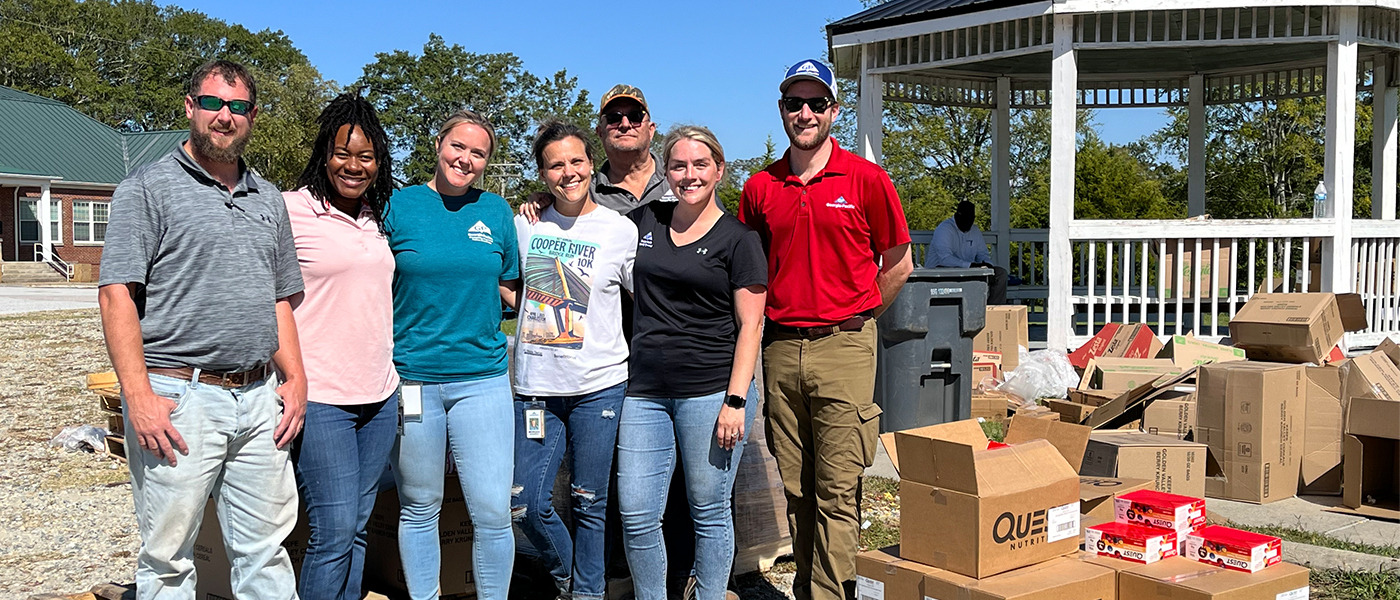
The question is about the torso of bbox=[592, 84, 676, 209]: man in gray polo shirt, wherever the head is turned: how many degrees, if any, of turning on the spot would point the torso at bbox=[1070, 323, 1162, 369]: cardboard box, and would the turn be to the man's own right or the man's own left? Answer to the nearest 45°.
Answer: approximately 135° to the man's own left

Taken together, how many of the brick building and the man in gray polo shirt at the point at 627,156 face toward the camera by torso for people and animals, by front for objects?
2

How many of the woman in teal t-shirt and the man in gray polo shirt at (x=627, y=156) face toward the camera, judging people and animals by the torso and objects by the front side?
2

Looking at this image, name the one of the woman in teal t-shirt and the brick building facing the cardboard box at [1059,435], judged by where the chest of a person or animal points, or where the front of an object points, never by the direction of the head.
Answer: the brick building

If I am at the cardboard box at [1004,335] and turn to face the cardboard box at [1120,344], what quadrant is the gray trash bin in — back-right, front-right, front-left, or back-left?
back-right
